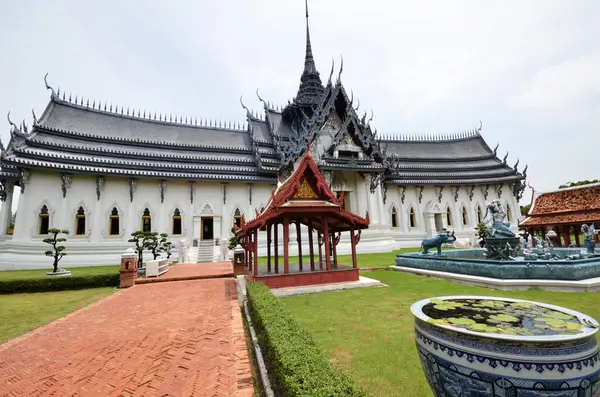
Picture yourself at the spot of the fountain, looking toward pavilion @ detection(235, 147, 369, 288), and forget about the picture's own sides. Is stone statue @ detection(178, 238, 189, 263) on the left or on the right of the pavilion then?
right

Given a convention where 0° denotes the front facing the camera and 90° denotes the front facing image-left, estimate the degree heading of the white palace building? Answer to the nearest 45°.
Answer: approximately 315°

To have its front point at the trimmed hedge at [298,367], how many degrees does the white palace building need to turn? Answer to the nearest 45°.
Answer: approximately 45° to its right

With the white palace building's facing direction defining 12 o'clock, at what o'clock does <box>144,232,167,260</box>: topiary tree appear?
The topiary tree is roughly at 2 o'clock from the white palace building.

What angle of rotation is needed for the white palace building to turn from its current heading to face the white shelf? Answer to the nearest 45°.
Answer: approximately 45° to its right

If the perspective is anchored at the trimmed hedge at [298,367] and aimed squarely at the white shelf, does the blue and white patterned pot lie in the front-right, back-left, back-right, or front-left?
back-right
